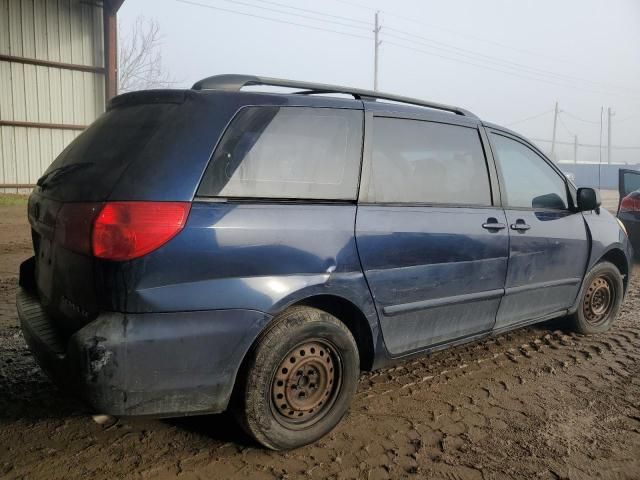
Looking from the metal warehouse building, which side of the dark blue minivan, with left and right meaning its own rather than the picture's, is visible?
left

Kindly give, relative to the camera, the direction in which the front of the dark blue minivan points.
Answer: facing away from the viewer and to the right of the viewer
